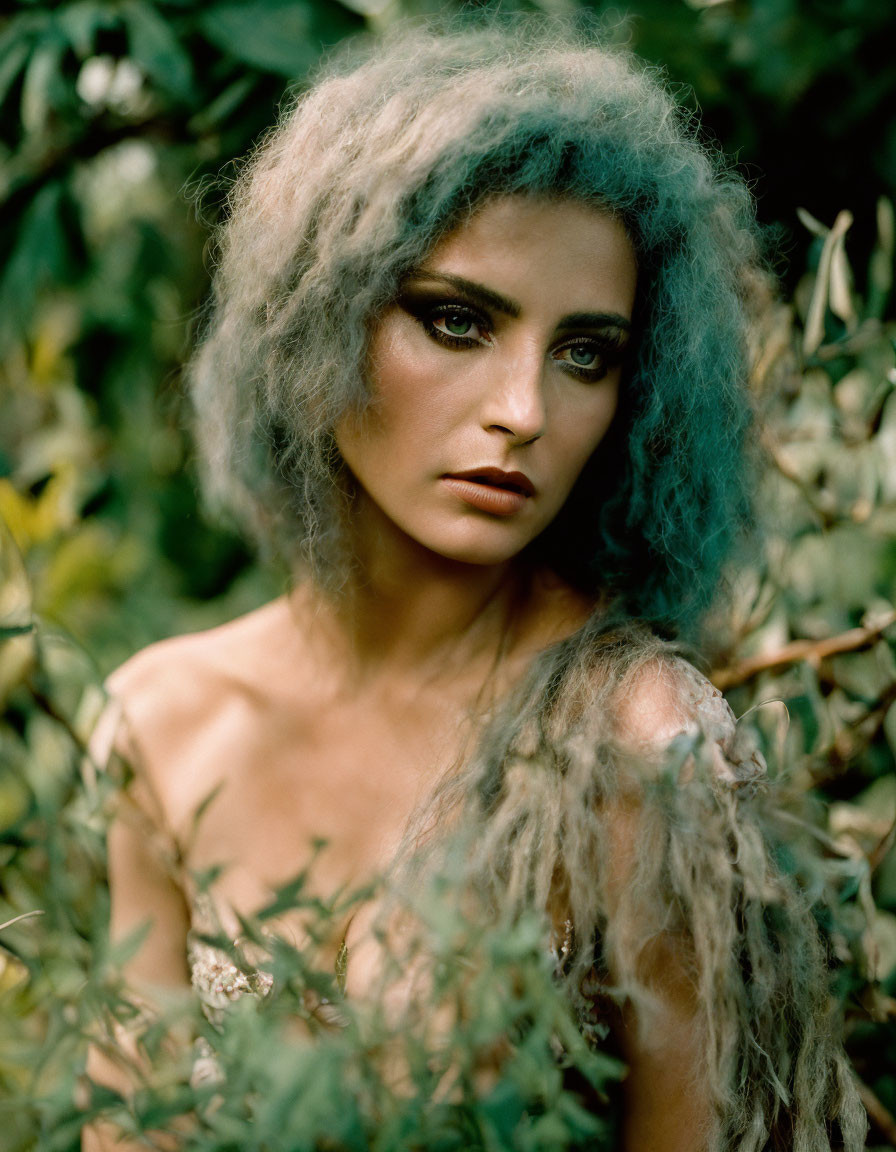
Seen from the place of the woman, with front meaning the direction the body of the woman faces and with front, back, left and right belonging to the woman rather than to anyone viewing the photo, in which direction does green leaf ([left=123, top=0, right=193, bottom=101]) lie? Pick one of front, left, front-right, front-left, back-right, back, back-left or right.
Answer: back-right

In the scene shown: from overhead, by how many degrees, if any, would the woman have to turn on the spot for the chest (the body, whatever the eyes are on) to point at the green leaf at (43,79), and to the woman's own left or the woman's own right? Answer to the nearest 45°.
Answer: approximately 135° to the woman's own right

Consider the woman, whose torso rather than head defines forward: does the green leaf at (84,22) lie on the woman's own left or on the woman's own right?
on the woman's own right

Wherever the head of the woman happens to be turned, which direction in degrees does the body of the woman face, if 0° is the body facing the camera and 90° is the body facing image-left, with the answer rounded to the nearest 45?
approximately 0°

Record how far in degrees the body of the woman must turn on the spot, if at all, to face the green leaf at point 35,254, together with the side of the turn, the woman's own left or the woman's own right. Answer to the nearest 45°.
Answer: approximately 135° to the woman's own right

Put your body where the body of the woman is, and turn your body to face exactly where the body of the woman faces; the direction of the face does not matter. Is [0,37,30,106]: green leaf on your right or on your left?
on your right
